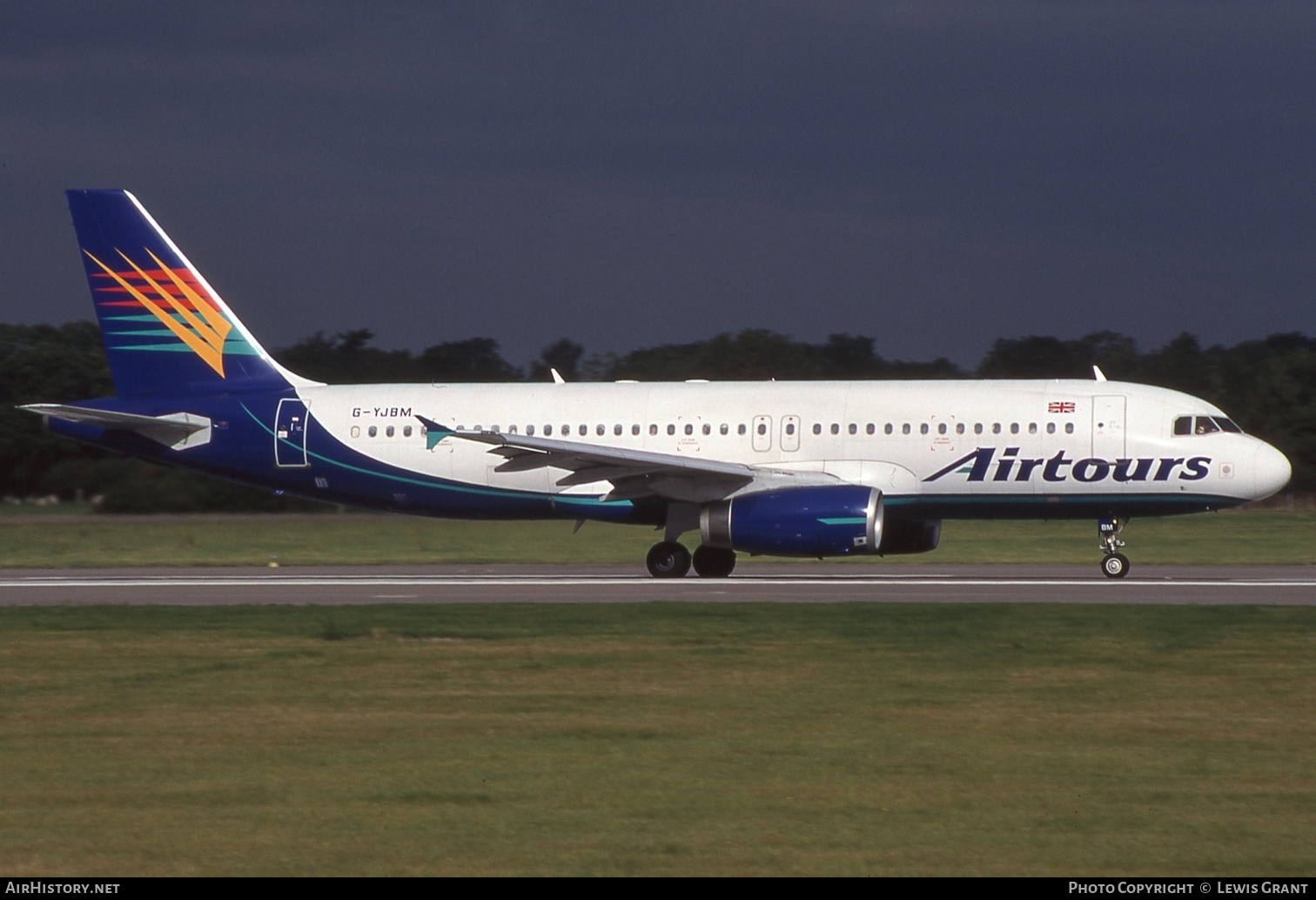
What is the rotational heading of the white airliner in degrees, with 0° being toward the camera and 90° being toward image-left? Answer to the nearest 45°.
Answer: approximately 270°
